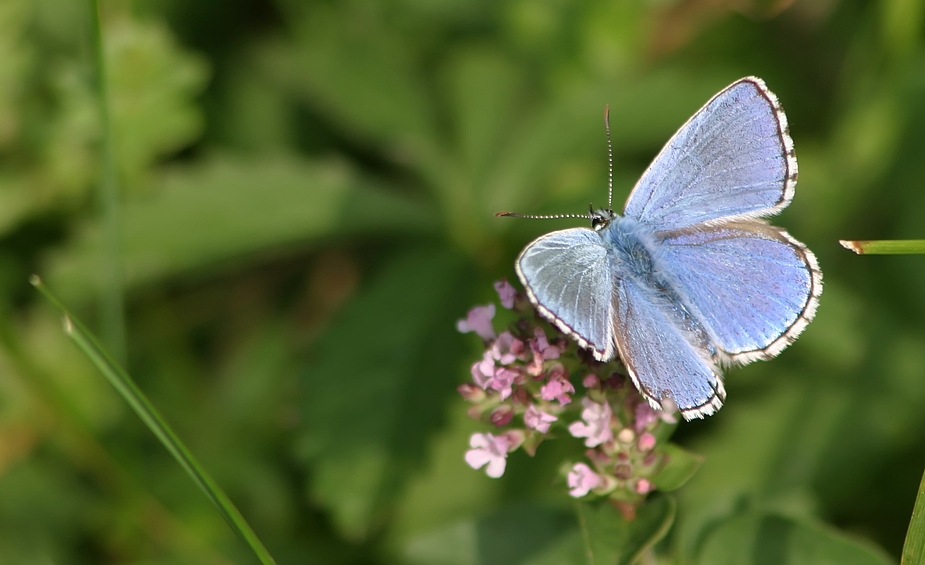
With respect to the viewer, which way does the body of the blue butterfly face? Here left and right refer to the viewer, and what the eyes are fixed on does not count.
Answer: facing away from the viewer and to the left of the viewer

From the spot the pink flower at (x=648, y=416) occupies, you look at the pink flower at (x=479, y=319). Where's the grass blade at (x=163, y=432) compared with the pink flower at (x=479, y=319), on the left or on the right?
left

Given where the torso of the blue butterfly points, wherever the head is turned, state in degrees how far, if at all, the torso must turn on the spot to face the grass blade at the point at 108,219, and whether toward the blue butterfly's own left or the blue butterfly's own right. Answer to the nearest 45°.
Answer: approximately 45° to the blue butterfly's own left

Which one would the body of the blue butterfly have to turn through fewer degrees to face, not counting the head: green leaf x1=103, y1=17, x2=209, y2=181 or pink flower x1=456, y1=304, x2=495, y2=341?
the green leaf

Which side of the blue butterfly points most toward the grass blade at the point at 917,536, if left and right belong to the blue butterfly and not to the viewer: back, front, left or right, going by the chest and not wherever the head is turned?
back
